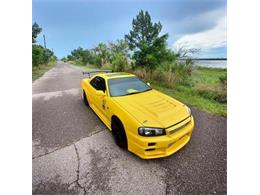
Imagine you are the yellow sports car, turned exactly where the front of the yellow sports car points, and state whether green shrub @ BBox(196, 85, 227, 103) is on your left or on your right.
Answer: on your left

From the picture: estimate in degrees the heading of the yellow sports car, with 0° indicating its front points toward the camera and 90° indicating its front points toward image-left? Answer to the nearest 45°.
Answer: approximately 315°

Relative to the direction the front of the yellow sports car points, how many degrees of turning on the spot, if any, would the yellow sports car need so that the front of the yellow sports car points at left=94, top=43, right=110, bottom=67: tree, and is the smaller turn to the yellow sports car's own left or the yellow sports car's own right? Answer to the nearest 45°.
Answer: approximately 135° to the yellow sports car's own left
